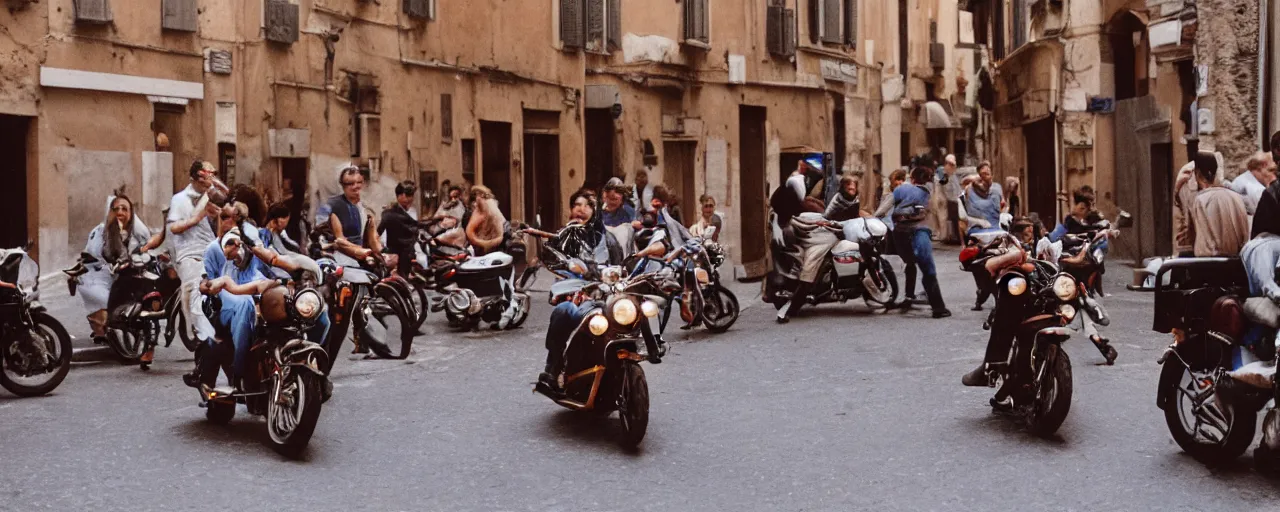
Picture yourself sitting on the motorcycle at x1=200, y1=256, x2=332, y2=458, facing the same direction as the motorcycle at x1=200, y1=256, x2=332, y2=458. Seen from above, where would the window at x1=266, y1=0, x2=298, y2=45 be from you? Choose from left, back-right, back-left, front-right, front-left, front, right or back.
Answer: back-left

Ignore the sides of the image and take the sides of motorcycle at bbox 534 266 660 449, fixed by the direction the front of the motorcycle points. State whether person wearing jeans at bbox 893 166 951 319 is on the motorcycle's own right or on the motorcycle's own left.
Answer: on the motorcycle's own left

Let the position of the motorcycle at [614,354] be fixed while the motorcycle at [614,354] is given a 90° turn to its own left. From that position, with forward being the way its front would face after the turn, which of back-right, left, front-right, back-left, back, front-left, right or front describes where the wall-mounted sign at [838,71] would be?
front-left

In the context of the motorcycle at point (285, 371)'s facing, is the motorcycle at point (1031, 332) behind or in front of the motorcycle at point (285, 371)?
in front

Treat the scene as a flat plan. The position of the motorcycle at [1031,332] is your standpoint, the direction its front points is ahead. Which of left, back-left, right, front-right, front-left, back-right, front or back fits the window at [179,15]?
back
